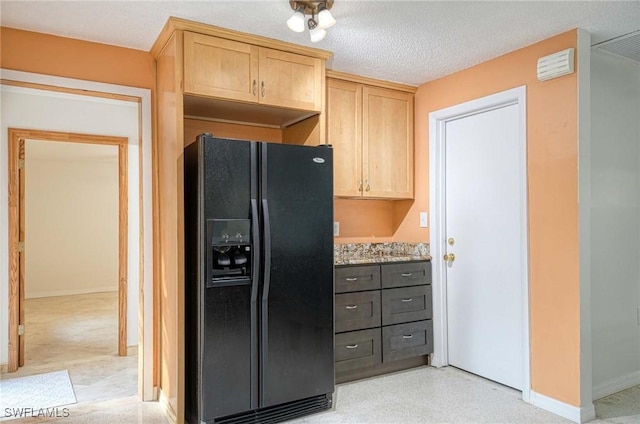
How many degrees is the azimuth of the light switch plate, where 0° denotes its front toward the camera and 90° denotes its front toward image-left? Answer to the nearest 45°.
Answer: approximately 45°

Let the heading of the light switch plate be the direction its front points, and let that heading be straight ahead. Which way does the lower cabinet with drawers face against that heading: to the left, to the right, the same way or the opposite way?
to the left

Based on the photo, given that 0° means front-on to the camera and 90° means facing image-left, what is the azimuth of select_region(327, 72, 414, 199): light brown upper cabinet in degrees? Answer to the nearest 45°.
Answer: approximately 315°

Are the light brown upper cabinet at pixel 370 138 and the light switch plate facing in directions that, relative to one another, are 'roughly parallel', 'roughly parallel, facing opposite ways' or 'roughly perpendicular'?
roughly perpendicular
